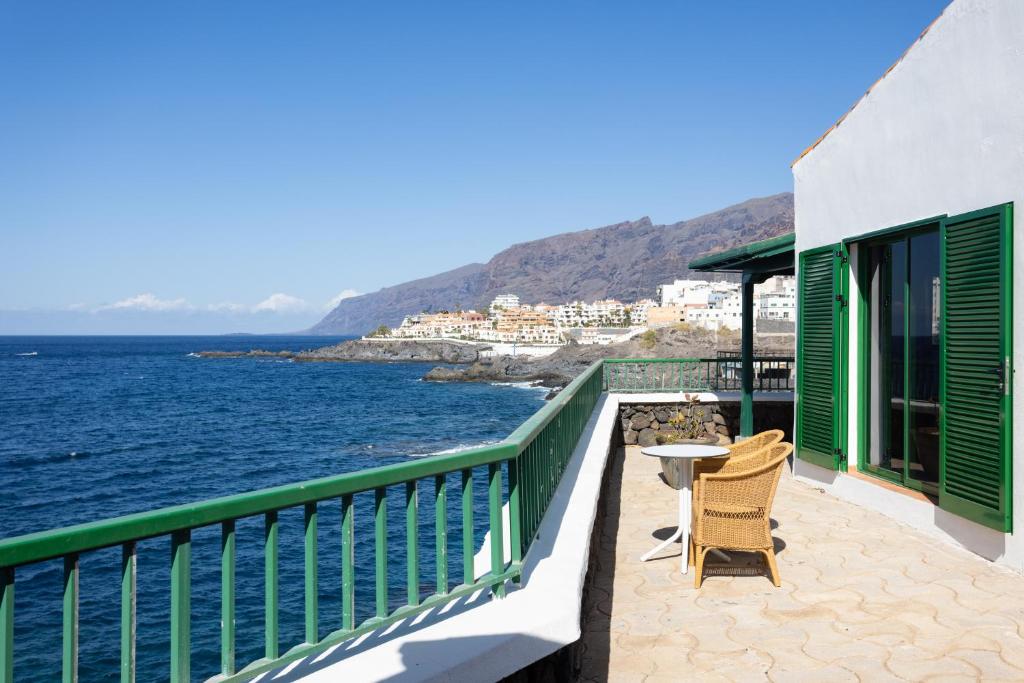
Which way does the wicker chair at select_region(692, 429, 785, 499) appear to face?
to the viewer's left

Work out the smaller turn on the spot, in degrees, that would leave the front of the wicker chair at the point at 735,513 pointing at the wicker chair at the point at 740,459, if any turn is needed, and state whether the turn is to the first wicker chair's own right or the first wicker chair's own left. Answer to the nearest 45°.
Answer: approximately 90° to the first wicker chair's own right

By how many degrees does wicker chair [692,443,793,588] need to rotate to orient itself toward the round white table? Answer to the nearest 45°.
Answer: approximately 45° to its right

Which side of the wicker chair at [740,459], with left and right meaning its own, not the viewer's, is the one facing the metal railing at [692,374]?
right

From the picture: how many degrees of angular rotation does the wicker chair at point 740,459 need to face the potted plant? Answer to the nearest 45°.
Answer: approximately 90° to its right
